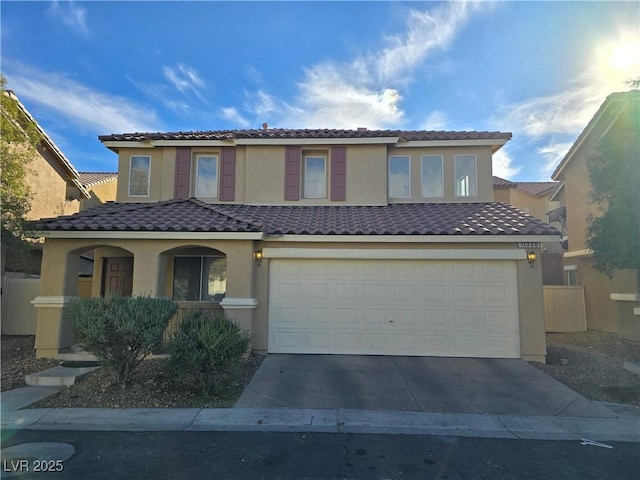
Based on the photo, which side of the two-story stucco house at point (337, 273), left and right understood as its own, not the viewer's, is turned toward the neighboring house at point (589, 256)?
left

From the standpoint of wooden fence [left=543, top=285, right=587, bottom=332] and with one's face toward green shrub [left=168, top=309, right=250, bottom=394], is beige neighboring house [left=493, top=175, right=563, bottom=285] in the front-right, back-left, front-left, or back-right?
back-right

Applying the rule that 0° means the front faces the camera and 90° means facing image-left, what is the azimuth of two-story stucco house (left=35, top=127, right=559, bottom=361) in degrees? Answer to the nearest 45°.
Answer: approximately 0°

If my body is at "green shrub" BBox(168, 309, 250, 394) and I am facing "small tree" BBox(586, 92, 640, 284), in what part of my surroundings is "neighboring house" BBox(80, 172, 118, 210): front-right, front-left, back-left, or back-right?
back-left

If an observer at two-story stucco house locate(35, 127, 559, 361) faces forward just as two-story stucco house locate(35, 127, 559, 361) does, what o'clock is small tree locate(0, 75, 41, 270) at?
The small tree is roughly at 3 o'clock from the two-story stucco house.

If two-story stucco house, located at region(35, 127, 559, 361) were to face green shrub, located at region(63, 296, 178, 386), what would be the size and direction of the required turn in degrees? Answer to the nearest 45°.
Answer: approximately 45° to its right

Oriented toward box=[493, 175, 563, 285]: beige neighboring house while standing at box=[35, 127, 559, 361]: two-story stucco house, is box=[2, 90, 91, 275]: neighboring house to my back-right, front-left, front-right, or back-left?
back-left

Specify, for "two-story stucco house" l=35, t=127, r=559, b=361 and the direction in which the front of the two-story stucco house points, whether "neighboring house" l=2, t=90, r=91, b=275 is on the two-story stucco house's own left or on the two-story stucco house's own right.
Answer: on the two-story stucco house's own right

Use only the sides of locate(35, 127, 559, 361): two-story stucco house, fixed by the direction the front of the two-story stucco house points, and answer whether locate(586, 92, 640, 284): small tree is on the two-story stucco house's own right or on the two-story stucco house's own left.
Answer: on the two-story stucco house's own left

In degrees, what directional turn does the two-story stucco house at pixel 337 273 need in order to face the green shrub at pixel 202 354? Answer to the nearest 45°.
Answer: approximately 45° to its right

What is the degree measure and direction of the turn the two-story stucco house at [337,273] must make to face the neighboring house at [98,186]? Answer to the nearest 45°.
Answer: approximately 135° to its right

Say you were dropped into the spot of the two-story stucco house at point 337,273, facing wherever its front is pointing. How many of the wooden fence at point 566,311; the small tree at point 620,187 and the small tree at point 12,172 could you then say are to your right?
1
